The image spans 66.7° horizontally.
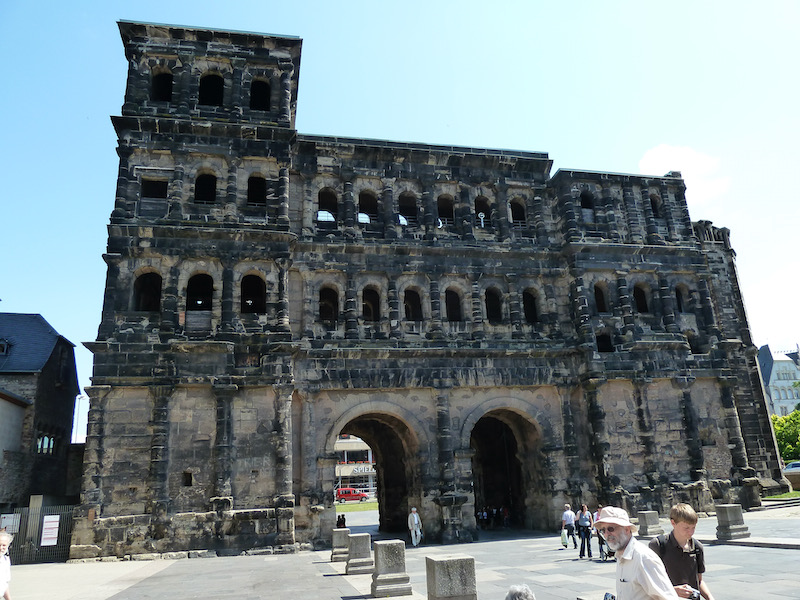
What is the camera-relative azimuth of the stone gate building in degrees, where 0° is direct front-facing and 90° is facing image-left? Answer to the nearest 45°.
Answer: approximately 0°

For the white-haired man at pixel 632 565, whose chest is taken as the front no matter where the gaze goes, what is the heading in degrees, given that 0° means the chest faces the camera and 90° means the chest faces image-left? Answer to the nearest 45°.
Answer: approximately 45°

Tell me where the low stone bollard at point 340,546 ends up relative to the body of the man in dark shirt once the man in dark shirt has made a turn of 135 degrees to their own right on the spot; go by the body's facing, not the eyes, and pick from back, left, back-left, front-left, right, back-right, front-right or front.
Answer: front-right

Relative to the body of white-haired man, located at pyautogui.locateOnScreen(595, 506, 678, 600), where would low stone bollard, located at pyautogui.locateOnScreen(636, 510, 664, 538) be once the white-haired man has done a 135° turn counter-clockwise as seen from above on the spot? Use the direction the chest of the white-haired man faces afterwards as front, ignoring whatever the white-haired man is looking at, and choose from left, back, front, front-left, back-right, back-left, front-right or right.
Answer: left

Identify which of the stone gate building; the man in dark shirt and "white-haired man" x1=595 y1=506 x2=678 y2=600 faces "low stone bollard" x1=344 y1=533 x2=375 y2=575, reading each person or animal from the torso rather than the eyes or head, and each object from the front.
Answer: the stone gate building

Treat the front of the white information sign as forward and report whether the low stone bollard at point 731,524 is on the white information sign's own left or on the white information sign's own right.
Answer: on the white information sign's own left

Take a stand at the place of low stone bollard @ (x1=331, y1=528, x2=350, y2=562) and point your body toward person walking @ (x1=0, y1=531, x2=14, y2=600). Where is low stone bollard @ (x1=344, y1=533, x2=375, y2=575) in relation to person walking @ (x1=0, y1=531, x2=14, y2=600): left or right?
left

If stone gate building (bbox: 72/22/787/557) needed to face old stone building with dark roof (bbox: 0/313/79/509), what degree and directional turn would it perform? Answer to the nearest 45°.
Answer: approximately 90° to its right

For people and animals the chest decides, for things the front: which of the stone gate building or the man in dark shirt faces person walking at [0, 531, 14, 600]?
the stone gate building

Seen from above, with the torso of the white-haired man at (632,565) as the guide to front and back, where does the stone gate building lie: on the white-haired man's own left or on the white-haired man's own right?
on the white-haired man's own right

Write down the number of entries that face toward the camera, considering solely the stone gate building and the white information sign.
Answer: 2

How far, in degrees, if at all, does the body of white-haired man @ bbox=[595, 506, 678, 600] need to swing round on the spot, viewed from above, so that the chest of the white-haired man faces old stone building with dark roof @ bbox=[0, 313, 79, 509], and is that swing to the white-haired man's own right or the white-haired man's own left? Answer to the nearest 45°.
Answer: approximately 90° to the white-haired man's own right
